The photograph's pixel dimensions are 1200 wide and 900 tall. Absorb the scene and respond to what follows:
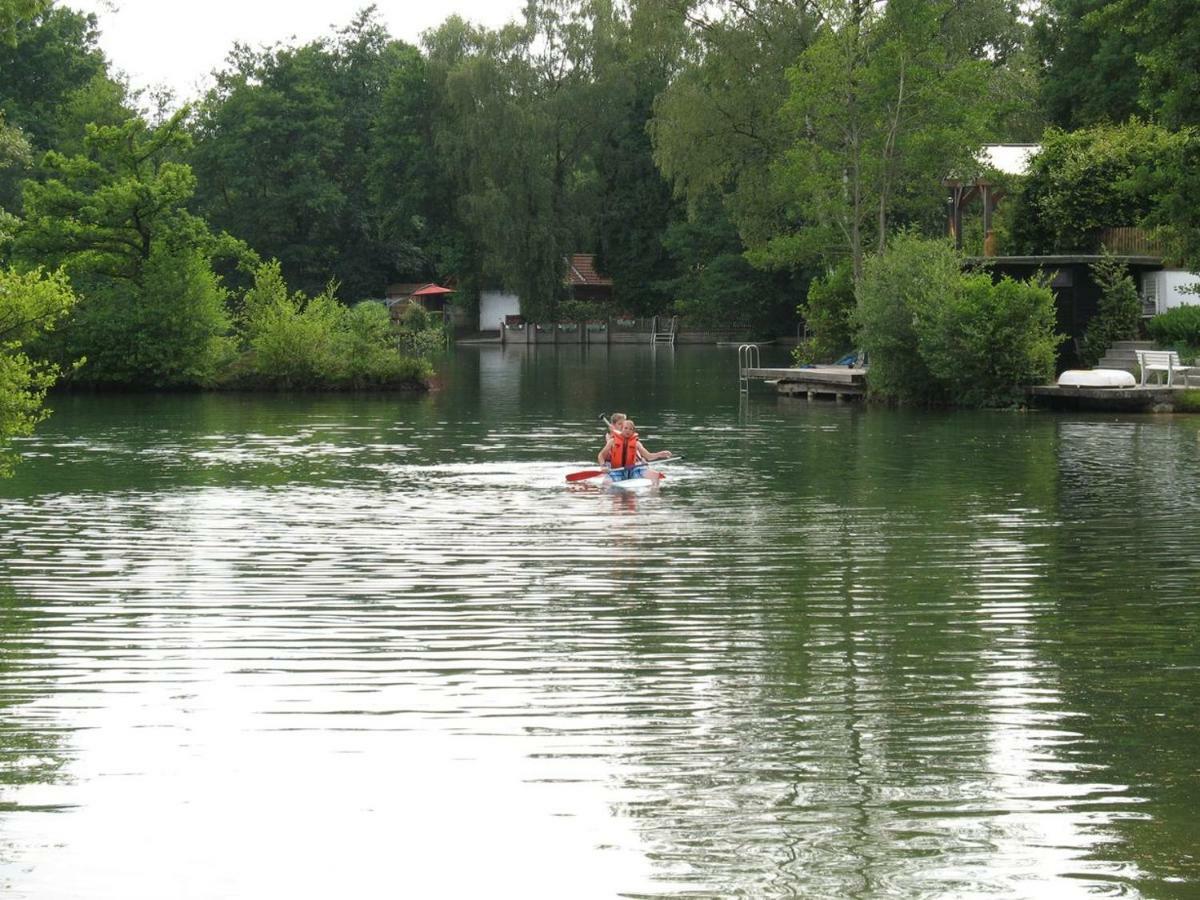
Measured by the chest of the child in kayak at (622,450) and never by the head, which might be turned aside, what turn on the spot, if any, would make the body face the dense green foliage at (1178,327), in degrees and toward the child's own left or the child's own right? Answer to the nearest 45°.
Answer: approximately 135° to the child's own left

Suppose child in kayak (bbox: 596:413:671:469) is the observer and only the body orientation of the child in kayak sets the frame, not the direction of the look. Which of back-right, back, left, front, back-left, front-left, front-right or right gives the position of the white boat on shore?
back-left

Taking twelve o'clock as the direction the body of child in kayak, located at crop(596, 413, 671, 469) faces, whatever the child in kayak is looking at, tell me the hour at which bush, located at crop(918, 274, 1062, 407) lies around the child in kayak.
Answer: The bush is roughly at 7 o'clock from the child in kayak.

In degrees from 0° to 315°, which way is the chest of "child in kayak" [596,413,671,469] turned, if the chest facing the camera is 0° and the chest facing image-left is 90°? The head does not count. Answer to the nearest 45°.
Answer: approximately 0°

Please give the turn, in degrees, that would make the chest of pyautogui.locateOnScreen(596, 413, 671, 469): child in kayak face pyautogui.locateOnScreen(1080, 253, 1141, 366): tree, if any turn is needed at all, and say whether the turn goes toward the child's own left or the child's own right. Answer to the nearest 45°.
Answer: approximately 135° to the child's own left
